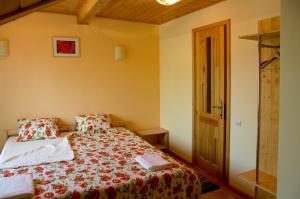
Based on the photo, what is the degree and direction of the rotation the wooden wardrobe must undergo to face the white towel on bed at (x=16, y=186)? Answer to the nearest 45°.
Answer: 0° — it already faces it

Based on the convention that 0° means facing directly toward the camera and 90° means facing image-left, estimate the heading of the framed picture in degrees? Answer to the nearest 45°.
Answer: approximately 0°

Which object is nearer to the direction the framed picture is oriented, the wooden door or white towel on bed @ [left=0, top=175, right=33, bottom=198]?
the white towel on bed

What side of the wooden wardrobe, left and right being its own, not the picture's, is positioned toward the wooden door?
right

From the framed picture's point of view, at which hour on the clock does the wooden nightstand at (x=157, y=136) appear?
The wooden nightstand is roughly at 9 o'clock from the framed picture.

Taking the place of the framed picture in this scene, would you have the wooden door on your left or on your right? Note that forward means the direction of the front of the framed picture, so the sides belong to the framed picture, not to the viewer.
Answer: on your left

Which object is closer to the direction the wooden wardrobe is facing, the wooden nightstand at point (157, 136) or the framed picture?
the framed picture

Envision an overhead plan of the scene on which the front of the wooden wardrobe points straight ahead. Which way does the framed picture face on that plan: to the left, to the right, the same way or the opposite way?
to the left

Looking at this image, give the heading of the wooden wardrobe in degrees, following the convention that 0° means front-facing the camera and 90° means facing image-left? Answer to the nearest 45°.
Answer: approximately 45°
